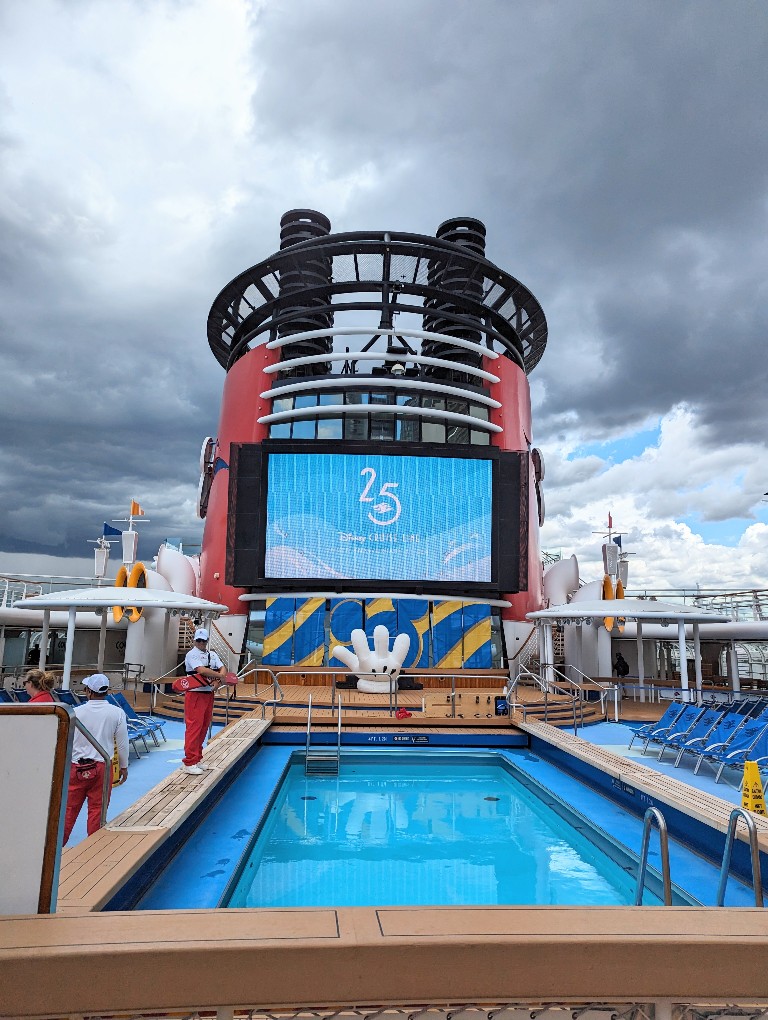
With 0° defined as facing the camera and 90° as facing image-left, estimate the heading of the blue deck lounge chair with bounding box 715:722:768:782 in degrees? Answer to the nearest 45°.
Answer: approximately 90°

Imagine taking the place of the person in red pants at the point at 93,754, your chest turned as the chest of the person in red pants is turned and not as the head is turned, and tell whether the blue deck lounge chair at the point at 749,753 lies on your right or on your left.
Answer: on your right

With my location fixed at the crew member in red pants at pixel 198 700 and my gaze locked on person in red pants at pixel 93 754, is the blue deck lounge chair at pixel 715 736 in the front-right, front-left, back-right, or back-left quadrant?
back-left

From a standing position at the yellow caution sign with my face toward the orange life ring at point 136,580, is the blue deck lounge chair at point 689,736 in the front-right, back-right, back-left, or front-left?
front-right

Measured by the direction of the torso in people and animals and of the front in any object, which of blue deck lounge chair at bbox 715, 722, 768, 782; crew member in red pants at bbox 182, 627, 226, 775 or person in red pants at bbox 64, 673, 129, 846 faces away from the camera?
the person in red pants

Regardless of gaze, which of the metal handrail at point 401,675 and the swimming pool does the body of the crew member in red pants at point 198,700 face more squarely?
the swimming pool

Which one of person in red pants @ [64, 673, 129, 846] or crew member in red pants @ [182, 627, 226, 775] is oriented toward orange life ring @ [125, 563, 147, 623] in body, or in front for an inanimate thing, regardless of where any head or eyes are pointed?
the person in red pants

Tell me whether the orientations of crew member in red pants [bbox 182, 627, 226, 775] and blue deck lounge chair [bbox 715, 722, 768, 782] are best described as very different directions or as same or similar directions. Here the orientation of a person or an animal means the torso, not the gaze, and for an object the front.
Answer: very different directions

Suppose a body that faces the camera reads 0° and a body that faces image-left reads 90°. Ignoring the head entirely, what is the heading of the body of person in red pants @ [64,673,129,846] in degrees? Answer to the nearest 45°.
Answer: approximately 180°
